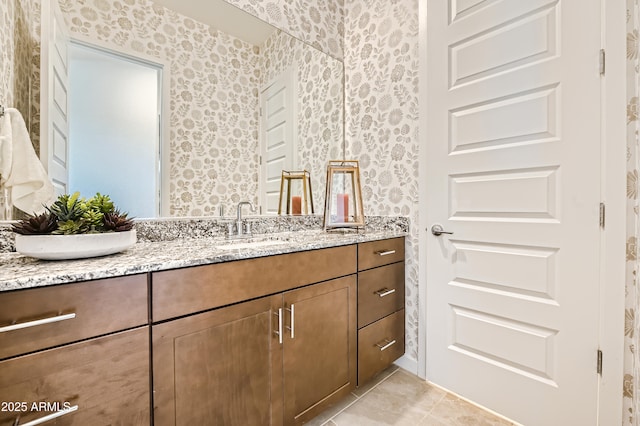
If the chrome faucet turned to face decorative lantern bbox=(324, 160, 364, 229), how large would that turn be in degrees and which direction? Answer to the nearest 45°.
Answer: approximately 45° to its left

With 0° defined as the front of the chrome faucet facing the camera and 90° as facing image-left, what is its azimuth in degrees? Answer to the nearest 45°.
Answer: approximately 315°

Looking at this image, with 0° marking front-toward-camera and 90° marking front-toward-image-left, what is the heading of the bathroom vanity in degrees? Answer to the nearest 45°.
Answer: approximately 315°

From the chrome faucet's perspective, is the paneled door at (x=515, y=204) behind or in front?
in front

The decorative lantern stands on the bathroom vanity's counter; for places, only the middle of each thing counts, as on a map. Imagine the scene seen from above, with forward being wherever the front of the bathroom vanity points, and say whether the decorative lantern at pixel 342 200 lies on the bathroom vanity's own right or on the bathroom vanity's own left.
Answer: on the bathroom vanity's own left

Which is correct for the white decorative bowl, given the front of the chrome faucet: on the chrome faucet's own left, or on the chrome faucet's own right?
on the chrome faucet's own right

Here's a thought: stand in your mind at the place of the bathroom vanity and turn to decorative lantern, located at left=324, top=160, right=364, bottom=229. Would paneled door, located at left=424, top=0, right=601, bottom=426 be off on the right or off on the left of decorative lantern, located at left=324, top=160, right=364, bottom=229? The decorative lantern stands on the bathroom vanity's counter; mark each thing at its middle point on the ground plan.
right
